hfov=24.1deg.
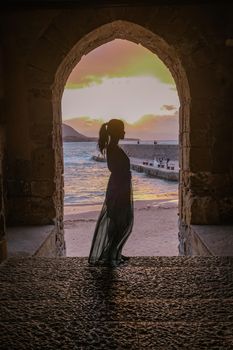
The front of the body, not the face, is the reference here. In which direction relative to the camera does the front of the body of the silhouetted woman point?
to the viewer's right

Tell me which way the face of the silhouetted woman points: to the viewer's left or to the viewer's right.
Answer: to the viewer's right
